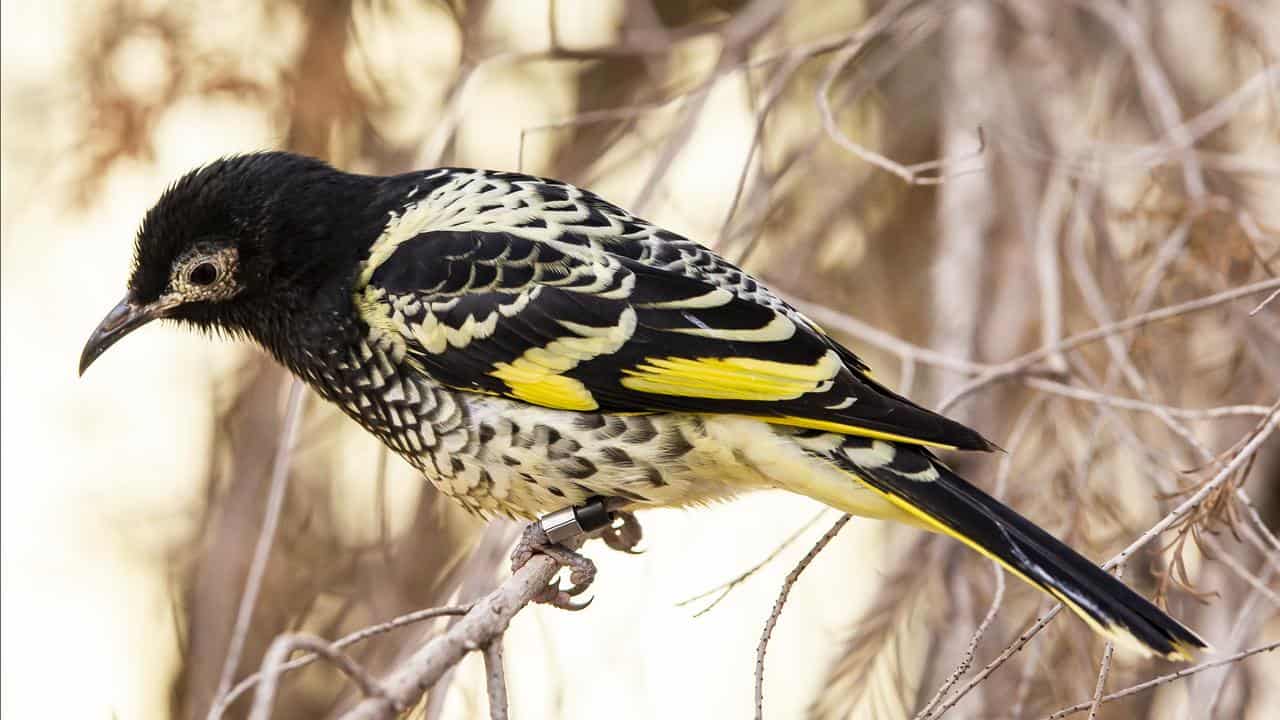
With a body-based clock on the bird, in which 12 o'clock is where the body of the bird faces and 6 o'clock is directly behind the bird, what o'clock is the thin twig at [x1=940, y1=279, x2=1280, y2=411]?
The thin twig is roughly at 6 o'clock from the bird.

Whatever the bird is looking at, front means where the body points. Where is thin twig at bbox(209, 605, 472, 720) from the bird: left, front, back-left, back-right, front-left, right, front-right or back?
front

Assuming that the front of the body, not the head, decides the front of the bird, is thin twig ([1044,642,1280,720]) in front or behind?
behind

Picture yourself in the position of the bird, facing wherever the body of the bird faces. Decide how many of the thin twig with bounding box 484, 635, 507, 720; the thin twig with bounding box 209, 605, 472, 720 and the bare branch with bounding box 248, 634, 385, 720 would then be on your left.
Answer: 3

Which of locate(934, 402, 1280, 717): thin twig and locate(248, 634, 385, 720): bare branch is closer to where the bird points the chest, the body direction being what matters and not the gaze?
the bare branch

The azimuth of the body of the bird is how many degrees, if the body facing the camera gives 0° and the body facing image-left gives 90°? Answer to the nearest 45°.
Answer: approximately 90°

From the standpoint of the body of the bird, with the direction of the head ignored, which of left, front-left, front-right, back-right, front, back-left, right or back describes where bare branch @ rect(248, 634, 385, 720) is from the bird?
front

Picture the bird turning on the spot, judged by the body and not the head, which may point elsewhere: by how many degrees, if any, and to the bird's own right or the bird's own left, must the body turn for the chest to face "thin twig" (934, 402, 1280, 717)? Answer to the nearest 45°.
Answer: approximately 135° to the bird's own left

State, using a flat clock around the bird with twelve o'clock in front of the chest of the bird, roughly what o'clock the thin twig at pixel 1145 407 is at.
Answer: The thin twig is roughly at 6 o'clock from the bird.
